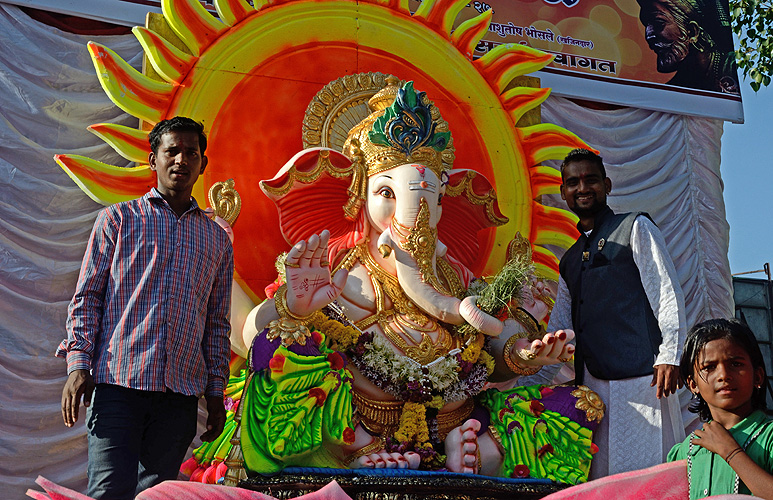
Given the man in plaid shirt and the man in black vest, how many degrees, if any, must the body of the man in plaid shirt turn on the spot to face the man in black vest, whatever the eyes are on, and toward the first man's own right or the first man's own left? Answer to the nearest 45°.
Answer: approximately 90° to the first man's own left

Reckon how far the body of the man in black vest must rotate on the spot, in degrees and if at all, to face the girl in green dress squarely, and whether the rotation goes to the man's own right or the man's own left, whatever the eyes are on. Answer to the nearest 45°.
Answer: approximately 45° to the man's own left

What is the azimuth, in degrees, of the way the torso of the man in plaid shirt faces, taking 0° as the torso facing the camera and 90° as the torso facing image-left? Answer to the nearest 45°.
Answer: approximately 0°

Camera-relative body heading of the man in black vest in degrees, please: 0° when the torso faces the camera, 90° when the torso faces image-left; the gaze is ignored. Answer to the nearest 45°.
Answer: approximately 45°

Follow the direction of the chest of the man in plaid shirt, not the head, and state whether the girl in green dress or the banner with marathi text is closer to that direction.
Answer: the girl in green dress

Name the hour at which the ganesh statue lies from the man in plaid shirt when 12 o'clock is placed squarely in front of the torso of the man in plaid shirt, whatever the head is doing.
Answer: The ganesh statue is roughly at 8 o'clock from the man in plaid shirt.

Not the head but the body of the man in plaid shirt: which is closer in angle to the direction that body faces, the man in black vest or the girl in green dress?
the girl in green dress
